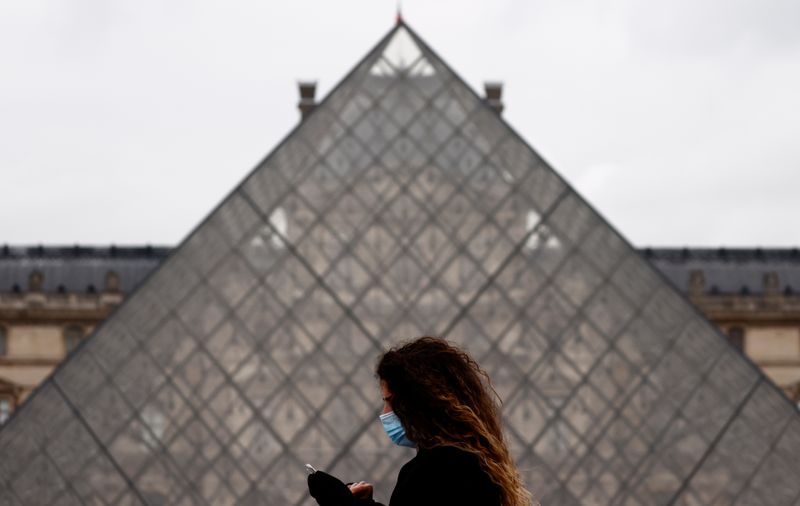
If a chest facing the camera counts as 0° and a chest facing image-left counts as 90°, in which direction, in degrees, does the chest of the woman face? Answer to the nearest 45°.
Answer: approximately 90°

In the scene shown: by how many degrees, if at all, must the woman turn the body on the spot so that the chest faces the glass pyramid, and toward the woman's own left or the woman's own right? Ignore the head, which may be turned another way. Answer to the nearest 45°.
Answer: approximately 90° to the woman's own right

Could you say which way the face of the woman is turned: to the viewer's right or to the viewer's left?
to the viewer's left
